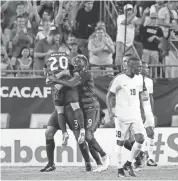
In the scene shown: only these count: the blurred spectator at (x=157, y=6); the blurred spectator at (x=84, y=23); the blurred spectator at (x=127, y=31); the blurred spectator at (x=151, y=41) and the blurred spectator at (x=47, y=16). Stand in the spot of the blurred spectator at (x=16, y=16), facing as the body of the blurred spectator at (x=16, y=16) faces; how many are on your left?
5

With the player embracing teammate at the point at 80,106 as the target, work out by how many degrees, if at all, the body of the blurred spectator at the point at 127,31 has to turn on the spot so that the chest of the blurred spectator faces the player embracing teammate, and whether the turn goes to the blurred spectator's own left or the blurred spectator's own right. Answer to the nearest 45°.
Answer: approximately 45° to the blurred spectator's own right

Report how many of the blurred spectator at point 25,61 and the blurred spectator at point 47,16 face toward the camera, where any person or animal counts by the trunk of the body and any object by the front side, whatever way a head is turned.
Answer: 2

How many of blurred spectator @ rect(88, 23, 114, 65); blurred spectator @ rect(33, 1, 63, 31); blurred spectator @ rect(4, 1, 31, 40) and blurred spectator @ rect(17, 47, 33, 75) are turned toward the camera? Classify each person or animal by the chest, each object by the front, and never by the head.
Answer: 4

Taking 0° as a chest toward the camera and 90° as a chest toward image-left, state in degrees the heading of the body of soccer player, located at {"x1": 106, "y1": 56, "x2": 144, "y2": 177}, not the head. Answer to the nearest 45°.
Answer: approximately 315°

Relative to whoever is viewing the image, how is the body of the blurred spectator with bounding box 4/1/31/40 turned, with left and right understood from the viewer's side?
facing the viewer

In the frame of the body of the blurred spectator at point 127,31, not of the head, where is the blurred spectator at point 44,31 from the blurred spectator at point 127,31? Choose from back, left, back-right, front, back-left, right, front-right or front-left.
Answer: back-right

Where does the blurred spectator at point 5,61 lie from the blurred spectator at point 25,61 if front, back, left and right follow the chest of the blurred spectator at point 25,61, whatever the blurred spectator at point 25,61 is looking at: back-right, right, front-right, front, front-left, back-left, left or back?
right

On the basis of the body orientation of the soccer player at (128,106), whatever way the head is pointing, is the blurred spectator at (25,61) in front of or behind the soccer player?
behind

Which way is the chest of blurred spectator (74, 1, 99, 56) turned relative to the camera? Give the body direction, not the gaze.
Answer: toward the camera

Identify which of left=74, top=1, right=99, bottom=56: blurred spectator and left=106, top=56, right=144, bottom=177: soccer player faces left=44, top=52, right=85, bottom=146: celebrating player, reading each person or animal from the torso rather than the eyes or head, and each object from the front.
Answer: the blurred spectator

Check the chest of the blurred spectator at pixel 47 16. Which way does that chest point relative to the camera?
toward the camera
